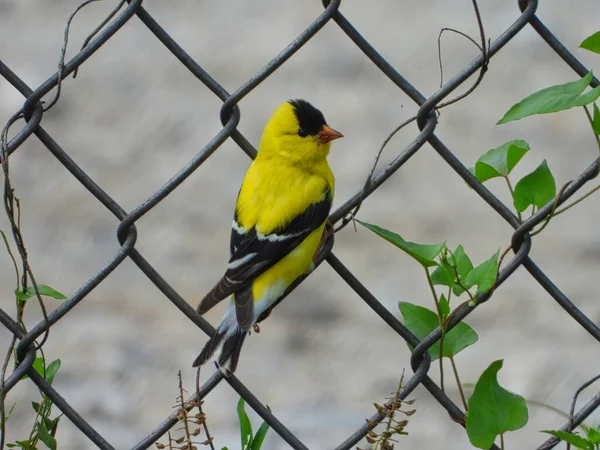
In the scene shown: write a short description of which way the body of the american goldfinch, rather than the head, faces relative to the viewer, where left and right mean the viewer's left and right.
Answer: facing away from the viewer and to the right of the viewer
